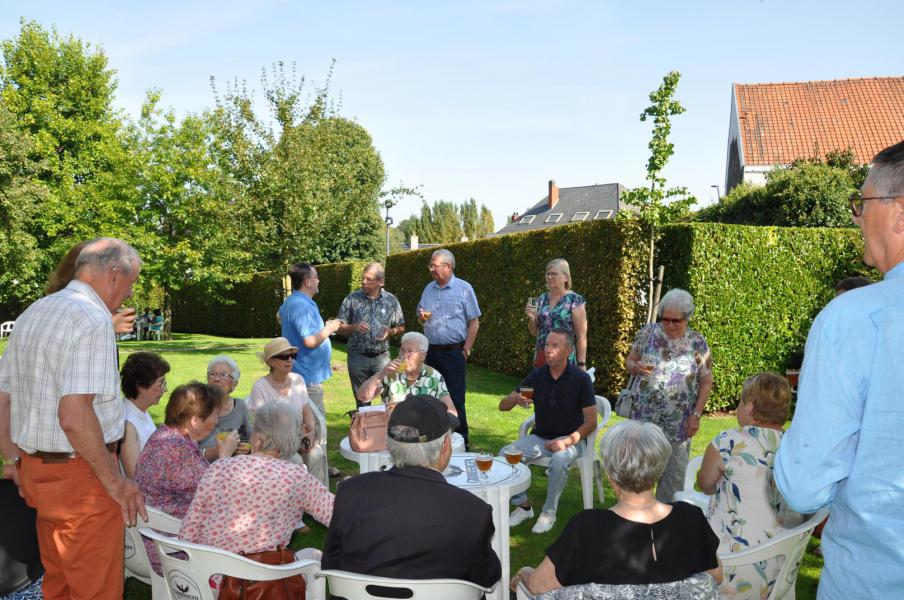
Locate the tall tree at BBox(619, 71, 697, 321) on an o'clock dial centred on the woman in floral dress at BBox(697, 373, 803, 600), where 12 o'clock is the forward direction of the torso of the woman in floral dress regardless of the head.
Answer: The tall tree is roughly at 1 o'clock from the woman in floral dress.

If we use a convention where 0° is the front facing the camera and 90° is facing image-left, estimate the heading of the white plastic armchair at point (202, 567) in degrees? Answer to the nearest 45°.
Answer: approximately 225°

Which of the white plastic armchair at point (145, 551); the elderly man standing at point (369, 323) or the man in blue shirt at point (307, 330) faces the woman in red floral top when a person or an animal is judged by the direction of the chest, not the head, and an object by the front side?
the elderly man standing

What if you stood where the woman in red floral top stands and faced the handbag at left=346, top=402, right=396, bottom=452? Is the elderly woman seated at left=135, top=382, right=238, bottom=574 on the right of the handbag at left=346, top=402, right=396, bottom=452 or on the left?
left

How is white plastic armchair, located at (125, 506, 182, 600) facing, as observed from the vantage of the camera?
facing away from the viewer and to the right of the viewer

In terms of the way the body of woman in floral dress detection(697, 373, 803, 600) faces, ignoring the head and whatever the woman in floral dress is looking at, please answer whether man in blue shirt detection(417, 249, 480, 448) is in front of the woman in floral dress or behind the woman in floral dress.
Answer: in front

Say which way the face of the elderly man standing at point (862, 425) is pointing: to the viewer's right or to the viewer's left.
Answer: to the viewer's left

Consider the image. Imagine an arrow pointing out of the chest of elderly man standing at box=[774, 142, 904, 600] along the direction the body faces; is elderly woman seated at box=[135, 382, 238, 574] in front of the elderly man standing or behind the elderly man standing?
in front

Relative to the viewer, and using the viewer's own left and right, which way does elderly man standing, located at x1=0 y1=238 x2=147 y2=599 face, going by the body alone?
facing away from the viewer and to the right of the viewer

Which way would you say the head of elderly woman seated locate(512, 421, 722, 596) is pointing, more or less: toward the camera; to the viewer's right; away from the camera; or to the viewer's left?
away from the camera

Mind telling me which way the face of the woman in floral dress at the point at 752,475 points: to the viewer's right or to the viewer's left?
to the viewer's left
